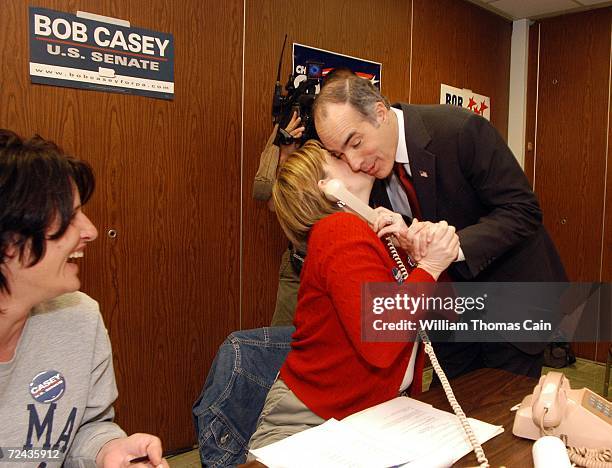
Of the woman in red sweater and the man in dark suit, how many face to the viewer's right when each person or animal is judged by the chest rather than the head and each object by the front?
1

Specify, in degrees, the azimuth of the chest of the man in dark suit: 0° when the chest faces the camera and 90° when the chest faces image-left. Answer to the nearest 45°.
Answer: approximately 45°

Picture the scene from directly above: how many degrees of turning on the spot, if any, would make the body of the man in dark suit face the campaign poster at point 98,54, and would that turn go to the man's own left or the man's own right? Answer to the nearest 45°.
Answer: approximately 45° to the man's own right

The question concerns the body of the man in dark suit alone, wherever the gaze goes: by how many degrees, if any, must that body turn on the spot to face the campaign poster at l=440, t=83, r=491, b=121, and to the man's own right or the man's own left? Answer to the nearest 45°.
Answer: approximately 135° to the man's own right

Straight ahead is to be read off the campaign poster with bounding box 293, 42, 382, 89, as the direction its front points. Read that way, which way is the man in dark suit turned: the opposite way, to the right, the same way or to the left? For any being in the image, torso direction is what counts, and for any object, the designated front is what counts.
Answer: to the right

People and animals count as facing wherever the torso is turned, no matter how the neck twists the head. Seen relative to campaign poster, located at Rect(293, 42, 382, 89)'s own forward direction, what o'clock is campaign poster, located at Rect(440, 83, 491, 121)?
campaign poster, located at Rect(440, 83, 491, 121) is roughly at 9 o'clock from campaign poster, located at Rect(293, 42, 382, 89).

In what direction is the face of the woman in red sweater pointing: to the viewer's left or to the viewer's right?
to the viewer's right

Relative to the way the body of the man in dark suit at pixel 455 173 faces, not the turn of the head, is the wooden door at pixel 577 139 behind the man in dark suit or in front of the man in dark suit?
behind

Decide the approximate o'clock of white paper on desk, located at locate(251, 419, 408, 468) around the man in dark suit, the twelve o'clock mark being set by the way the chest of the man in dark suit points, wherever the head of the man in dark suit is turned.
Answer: The white paper on desk is roughly at 11 o'clock from the man in dark suit.

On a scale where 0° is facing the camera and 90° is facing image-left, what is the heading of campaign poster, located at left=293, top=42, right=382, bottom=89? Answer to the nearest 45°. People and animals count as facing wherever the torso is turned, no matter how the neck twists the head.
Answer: approximately 315°

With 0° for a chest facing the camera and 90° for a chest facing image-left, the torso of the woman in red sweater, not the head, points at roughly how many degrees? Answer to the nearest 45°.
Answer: approximately 270°
